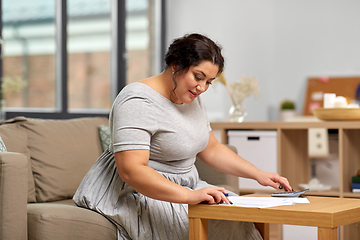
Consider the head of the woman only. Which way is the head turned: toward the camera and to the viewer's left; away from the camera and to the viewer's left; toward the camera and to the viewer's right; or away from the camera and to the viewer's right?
toward the camera and to the viewer's right

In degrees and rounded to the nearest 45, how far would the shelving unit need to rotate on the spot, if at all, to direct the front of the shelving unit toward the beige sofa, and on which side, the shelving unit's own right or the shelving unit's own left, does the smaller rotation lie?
approximately 45° to the shelving unit's own right

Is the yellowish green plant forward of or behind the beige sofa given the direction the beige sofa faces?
behind

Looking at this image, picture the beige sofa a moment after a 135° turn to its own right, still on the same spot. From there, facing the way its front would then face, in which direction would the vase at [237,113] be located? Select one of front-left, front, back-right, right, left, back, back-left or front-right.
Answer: right

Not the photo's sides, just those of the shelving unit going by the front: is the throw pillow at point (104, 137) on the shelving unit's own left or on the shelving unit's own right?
on the shelving unit's own right

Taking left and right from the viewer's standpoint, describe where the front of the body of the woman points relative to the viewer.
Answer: facing the viewer and to the right of the viewer

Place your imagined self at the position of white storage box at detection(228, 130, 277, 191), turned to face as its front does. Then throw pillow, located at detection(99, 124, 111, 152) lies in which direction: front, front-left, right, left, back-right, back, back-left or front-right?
front-right

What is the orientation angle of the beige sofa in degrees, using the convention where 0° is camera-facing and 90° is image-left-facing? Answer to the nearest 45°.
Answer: approximately 0°

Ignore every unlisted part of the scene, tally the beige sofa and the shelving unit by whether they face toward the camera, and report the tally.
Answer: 2
